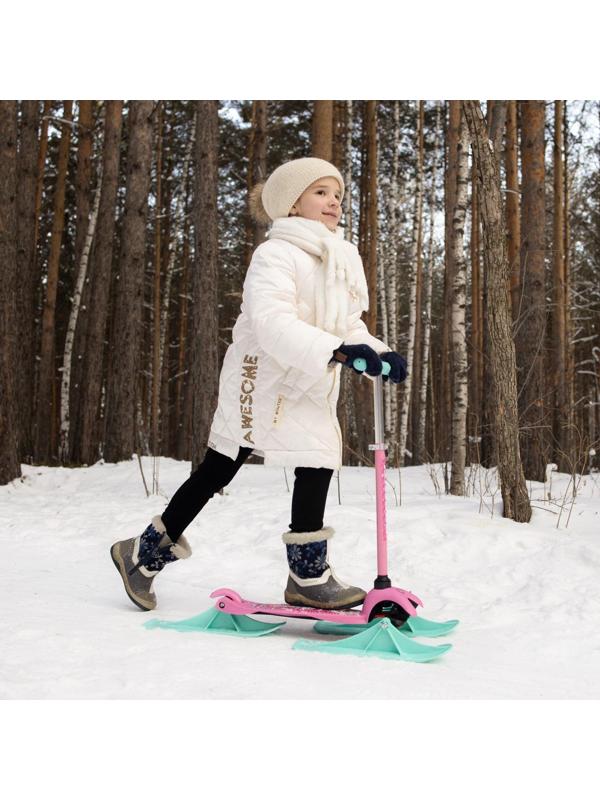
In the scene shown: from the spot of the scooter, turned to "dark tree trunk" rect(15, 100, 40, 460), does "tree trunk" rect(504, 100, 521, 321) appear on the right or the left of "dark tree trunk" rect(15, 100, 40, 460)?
right

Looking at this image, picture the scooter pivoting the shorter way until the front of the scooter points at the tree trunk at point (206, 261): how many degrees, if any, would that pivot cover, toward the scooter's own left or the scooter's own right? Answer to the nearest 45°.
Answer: approximately 90° to the scooter's own left

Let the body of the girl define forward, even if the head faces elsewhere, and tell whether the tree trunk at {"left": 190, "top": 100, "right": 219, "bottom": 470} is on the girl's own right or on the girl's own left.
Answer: on the girl's own left

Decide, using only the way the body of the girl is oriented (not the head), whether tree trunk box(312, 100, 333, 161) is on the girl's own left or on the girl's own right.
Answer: on the girl's own left

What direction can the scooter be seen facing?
to the viewer's right

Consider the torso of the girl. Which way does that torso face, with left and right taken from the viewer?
facing to the right of the viewer

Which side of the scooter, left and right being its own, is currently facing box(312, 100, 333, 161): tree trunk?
left
